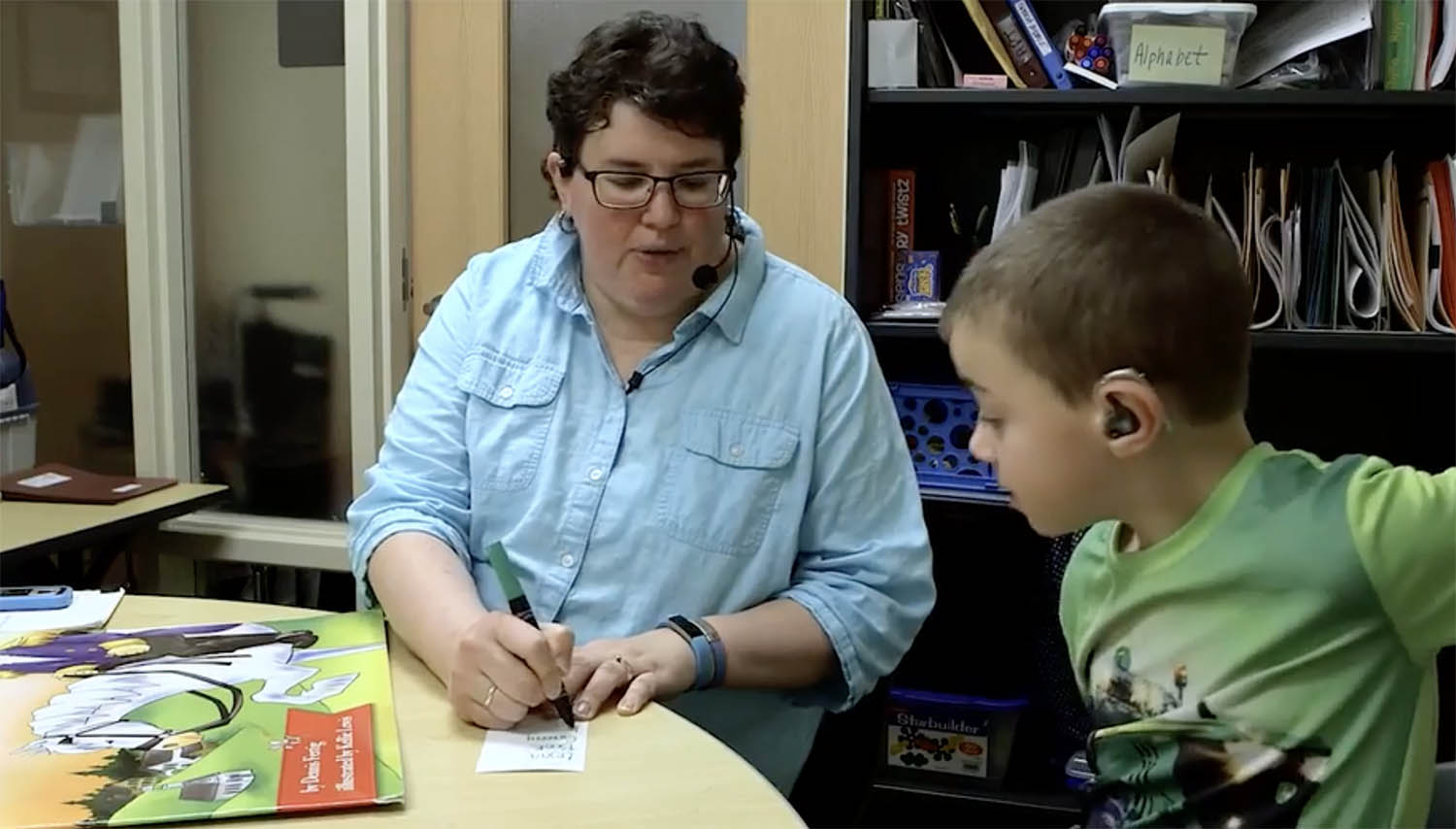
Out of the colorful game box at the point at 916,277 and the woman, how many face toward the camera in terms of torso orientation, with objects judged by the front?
2

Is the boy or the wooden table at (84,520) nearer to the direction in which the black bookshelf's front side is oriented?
the boy

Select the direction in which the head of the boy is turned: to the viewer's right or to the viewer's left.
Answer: to the viewer's left

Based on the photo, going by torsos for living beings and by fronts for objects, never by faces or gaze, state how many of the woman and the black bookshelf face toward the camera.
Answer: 2

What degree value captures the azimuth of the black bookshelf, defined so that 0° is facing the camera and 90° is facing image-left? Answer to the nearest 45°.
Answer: approximately 0°

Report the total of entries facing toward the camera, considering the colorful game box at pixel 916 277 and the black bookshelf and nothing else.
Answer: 2

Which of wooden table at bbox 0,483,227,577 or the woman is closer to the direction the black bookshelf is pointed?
the woman
